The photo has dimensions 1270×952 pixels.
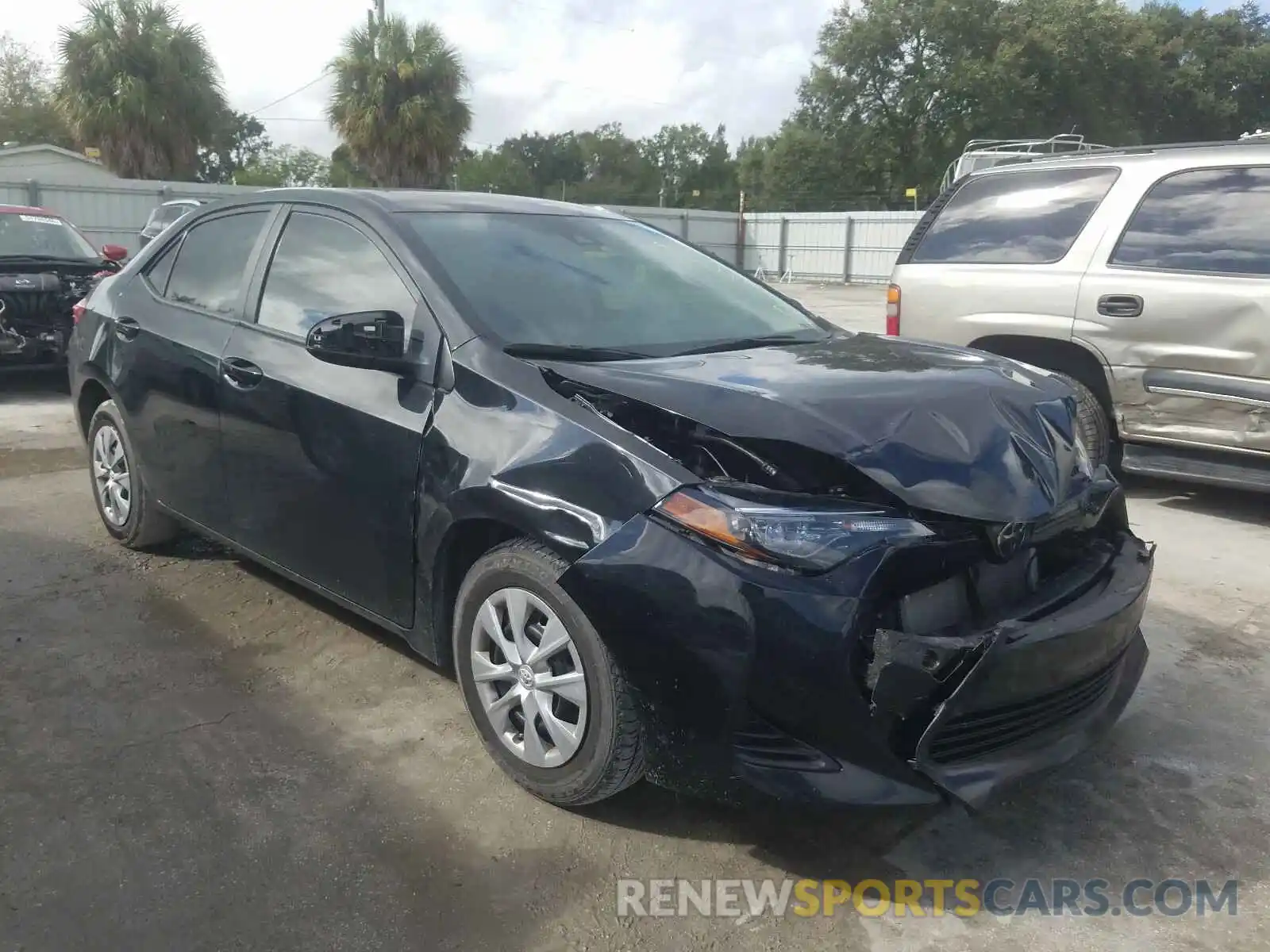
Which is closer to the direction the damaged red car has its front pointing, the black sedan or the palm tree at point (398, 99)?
the black sedan

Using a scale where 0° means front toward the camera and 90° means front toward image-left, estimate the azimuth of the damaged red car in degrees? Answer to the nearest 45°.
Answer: approximately 0°

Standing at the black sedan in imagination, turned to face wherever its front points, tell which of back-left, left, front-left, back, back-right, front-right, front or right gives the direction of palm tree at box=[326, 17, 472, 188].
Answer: back-left

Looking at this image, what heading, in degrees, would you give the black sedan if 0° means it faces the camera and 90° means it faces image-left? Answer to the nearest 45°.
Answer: approximately 315°

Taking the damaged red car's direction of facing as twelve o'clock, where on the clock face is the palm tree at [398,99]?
The palm tree is roughly at 7 o'clock from the damaged red car.

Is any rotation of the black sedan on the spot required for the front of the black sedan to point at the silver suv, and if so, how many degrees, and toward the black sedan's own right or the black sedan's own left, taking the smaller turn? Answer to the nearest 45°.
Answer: approximately 90° to the black sedan's own left

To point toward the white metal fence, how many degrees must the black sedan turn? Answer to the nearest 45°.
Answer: approximately 135° to its left

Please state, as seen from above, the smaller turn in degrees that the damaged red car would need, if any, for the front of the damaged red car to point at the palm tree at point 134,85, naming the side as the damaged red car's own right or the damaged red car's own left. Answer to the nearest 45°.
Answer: approximately 180°

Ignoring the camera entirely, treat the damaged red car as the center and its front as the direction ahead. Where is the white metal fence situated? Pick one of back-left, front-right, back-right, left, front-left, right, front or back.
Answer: back-left
